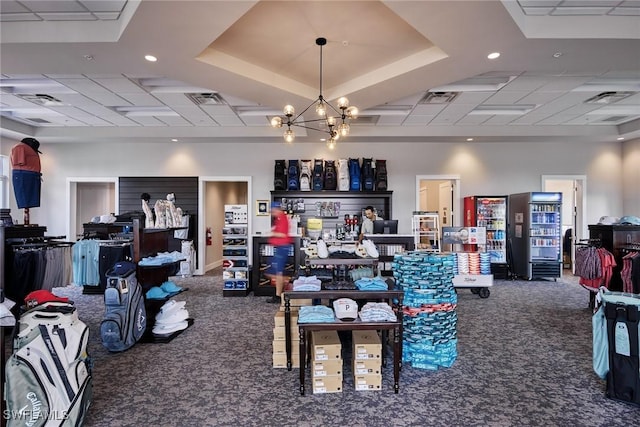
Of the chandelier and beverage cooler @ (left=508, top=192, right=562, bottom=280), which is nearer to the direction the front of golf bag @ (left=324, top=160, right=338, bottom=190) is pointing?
the chandelier

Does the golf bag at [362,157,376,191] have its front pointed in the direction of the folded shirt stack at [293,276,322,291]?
yes

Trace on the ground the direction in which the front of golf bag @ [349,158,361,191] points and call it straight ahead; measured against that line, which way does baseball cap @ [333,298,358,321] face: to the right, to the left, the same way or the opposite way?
the same way

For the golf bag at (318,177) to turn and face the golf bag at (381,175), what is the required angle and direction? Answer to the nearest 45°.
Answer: approximately 90° to its left

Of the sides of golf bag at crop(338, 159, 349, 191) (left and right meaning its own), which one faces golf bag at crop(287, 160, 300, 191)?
right

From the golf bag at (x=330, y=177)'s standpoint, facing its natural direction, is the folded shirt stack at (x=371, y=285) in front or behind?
in front

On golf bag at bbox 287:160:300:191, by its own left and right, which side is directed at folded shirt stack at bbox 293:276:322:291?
front

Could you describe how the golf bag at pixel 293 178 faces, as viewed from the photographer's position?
facing the viewer

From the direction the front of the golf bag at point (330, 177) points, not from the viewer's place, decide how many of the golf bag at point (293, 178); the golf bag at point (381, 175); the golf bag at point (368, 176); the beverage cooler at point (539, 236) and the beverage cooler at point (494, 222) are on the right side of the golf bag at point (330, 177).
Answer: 1

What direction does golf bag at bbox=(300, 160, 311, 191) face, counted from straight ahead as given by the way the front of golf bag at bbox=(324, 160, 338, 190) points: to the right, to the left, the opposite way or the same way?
the same way

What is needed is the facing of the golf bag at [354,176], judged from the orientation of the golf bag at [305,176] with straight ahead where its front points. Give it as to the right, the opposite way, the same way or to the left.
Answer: the same way

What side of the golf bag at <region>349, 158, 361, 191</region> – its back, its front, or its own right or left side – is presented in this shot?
front

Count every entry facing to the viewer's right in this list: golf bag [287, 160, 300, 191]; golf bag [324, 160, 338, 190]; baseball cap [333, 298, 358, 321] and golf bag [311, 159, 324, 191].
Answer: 0
